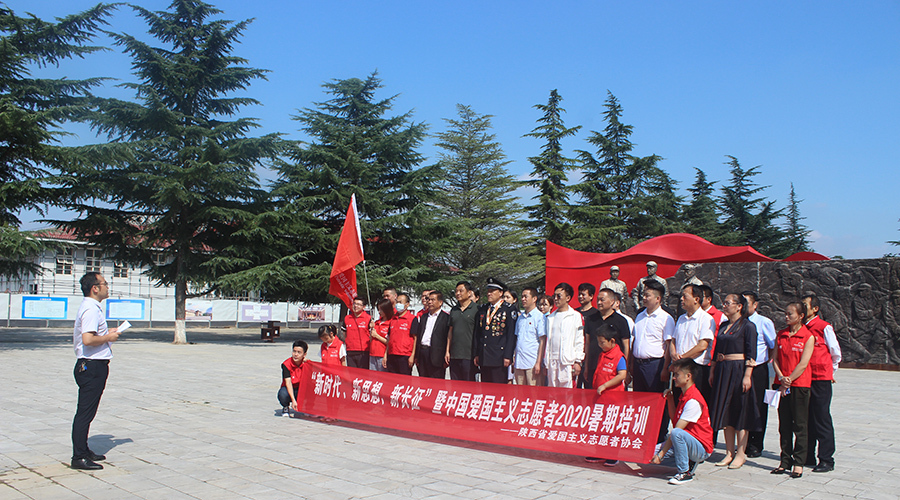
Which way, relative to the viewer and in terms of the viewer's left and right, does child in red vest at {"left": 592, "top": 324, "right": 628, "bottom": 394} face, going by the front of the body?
facing the viewer and to the left of the viewer

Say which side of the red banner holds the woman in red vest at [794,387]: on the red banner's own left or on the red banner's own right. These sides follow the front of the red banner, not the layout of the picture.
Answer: on the red banner's own left

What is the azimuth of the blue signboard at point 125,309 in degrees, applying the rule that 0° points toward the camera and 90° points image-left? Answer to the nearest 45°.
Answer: approximately 0°

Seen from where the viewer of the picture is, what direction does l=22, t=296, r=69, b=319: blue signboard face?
facing the viewer

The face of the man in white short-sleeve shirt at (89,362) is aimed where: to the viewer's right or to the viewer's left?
to the viewer's right

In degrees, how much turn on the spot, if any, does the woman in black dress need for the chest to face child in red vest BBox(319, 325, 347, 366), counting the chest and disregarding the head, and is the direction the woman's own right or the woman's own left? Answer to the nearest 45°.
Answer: approximately 45° to the woman's own right

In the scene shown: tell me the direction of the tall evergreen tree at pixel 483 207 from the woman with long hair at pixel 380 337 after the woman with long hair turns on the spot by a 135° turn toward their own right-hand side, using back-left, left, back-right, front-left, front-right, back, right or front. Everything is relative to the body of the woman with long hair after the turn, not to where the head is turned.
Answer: front

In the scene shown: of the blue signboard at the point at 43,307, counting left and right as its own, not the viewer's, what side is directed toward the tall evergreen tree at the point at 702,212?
left

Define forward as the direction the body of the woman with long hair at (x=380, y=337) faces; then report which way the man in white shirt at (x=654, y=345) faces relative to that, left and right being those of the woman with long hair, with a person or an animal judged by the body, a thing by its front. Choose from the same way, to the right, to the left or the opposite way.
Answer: the same way

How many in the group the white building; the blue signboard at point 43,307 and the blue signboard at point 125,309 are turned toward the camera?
3

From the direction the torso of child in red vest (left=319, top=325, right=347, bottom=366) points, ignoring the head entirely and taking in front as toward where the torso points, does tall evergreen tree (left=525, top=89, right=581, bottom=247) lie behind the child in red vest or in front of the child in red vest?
behind

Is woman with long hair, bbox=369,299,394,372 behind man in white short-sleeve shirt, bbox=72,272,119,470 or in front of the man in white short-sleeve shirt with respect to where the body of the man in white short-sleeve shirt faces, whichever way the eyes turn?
in front

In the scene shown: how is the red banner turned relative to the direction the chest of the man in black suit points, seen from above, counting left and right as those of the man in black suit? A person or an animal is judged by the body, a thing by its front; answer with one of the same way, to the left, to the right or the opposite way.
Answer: the same way
